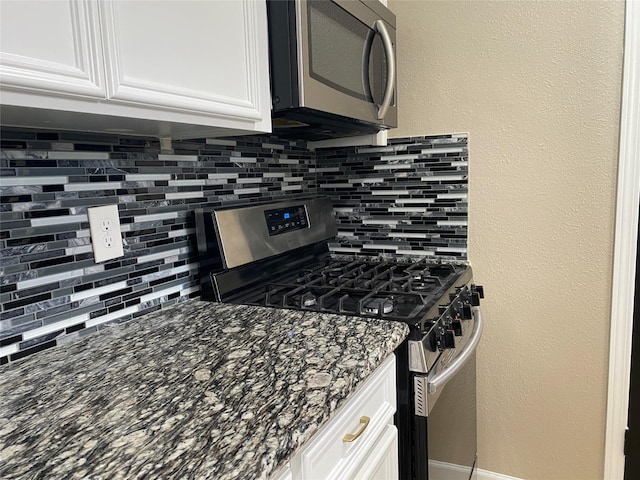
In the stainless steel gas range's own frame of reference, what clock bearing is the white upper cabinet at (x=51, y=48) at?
The white upper cabinet is roughly at 3 o'clock from the stainless steel gas range.

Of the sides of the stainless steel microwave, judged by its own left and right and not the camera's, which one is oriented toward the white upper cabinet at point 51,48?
right

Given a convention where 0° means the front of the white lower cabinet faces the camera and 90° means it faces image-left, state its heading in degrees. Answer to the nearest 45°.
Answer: approximately 315°

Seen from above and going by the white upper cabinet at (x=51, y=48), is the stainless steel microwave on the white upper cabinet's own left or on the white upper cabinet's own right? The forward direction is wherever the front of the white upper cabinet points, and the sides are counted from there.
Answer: on the white upper cabinet's own left

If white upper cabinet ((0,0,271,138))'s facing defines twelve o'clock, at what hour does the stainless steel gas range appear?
The stainless steel gas range is roughly at 10 o'clock from the white upper cabinet.

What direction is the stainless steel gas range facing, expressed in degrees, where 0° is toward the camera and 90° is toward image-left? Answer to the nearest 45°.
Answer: approximately 315°

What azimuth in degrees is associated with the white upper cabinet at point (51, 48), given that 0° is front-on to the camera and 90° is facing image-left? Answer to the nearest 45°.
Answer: approximately 315°
